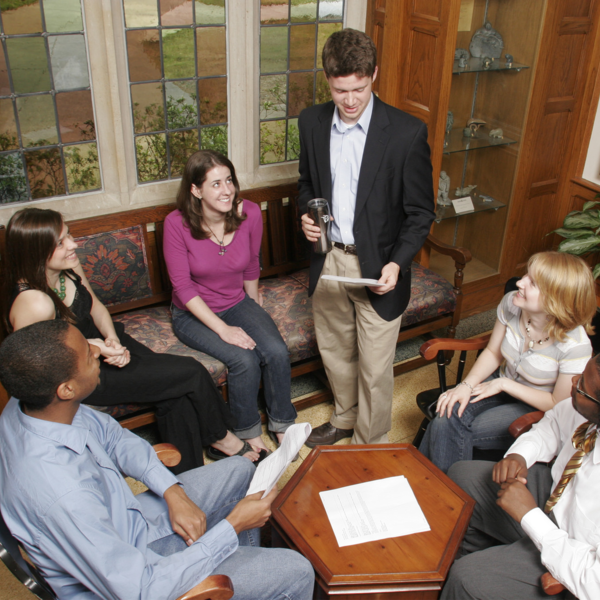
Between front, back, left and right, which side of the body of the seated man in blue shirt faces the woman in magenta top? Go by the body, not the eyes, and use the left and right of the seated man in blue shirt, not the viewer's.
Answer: left

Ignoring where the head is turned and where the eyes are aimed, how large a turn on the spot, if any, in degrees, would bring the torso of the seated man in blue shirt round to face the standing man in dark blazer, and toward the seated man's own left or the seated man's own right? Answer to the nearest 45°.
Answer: approximately 45° to the seated man's own left

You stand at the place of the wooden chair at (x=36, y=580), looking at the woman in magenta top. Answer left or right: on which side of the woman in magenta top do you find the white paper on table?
right

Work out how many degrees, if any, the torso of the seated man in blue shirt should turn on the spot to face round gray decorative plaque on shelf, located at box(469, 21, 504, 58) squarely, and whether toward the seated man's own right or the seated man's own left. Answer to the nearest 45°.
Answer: approximately 45° to the seated man's own left

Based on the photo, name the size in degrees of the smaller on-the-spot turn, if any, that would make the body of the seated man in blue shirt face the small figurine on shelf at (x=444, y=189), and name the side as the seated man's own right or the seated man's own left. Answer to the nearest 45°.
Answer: approximately 45° to the seated man's own left

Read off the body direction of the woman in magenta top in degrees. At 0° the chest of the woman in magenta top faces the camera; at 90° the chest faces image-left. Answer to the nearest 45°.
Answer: approximately 315°

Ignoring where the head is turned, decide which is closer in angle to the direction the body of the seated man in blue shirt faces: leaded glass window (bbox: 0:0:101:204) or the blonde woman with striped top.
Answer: the blonde woman with striped top

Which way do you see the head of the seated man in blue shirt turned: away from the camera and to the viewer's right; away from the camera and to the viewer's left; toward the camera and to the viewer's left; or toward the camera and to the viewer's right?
away from the camera and to the viewer's right

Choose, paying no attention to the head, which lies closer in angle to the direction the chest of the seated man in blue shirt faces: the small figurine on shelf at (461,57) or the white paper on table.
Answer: the white paper on table

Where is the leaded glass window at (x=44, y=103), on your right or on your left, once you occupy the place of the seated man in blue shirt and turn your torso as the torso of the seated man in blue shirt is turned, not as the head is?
on your left

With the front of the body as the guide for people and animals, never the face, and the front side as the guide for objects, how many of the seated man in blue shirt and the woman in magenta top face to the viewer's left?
0

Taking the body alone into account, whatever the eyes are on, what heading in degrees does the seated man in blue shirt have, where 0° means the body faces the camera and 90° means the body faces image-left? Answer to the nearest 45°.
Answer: approximately 270°

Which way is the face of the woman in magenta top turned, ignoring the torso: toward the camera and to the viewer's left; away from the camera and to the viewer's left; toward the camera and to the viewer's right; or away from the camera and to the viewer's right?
toward the camera and to the viewer's right

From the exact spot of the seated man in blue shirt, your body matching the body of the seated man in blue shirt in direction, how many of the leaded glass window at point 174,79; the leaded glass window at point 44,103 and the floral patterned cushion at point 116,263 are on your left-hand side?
3

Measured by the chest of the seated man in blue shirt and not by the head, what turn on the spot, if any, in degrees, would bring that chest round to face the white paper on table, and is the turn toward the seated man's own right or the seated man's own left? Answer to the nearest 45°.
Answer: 0° — they already face it
